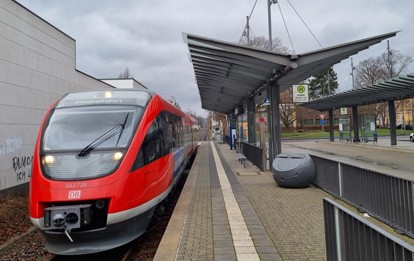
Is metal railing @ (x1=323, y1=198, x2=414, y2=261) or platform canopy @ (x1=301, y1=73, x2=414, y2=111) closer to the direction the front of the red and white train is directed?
the metal railing

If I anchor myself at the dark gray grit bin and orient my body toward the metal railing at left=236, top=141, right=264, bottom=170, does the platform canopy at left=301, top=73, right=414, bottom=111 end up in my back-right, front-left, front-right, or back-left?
front-right

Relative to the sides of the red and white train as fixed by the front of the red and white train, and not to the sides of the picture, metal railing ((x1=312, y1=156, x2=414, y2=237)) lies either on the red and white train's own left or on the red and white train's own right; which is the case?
on the red and white train's own left

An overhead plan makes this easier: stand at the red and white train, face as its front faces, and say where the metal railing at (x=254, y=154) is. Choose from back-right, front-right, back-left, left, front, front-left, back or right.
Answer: back

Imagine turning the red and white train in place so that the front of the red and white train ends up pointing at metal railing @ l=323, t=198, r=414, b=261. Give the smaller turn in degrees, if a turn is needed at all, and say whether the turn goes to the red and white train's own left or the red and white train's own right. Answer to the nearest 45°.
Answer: approximately 90° to the red and white train's own left

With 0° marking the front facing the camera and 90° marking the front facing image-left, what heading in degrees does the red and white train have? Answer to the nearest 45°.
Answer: approximately 45°

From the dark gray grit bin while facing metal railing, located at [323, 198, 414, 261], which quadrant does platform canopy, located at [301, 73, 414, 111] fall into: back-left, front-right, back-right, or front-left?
back-left

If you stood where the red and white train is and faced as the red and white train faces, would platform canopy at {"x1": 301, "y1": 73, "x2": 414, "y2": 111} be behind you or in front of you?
behind
